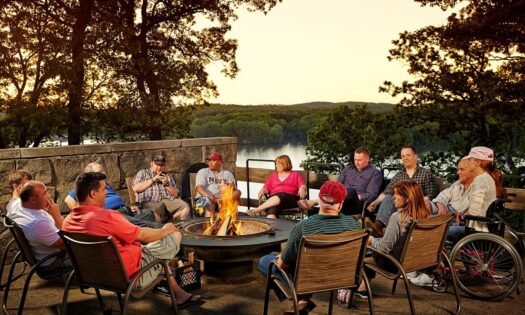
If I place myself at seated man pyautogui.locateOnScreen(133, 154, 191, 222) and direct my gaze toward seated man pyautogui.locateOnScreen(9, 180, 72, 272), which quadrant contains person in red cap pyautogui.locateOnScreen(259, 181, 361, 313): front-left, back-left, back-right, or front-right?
front-left

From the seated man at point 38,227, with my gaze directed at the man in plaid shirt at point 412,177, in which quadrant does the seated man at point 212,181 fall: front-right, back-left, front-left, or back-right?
front-left

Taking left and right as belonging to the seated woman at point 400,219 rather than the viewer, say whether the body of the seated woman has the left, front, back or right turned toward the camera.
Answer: left

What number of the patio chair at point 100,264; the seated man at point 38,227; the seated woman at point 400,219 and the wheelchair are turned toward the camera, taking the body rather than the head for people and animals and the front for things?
0

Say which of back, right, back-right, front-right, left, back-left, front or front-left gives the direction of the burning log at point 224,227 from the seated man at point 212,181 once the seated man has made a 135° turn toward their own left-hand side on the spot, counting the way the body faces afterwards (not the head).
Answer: back-right

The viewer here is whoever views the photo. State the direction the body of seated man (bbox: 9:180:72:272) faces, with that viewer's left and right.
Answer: facing to the right of the viewer

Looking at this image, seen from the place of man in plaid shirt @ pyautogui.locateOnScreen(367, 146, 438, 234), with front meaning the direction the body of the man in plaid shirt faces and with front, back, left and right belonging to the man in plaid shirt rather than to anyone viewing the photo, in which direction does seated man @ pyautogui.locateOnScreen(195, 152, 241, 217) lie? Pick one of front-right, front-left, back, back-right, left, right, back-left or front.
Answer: front-right

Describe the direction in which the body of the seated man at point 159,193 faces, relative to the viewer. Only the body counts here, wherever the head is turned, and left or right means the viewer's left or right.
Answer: facing the viewer and to the right of the viewer

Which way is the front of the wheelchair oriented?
to the viewer's left

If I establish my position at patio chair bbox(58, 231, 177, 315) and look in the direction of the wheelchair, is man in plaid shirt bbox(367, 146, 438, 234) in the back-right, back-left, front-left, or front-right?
front-left

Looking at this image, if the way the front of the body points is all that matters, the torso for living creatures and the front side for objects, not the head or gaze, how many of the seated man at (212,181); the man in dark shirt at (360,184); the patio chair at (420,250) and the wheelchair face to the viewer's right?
0

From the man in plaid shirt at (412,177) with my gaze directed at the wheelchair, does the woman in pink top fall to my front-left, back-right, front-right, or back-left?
back-right

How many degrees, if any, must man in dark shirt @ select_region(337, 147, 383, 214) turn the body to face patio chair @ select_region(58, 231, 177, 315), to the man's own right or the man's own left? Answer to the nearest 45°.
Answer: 0° — they already face it

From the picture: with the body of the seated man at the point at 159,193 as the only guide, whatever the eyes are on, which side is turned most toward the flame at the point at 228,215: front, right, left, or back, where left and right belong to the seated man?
front

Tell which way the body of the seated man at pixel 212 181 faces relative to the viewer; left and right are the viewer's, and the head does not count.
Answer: facing the viewer

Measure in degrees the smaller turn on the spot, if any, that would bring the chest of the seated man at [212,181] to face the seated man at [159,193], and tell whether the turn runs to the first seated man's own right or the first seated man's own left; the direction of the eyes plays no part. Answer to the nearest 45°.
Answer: approximately 90° to the first seated man's own right

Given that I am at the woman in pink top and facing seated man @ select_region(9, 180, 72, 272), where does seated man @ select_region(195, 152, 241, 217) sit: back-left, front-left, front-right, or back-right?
front-right

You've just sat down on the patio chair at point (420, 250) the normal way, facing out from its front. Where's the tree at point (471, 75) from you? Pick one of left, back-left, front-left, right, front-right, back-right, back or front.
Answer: front-right
